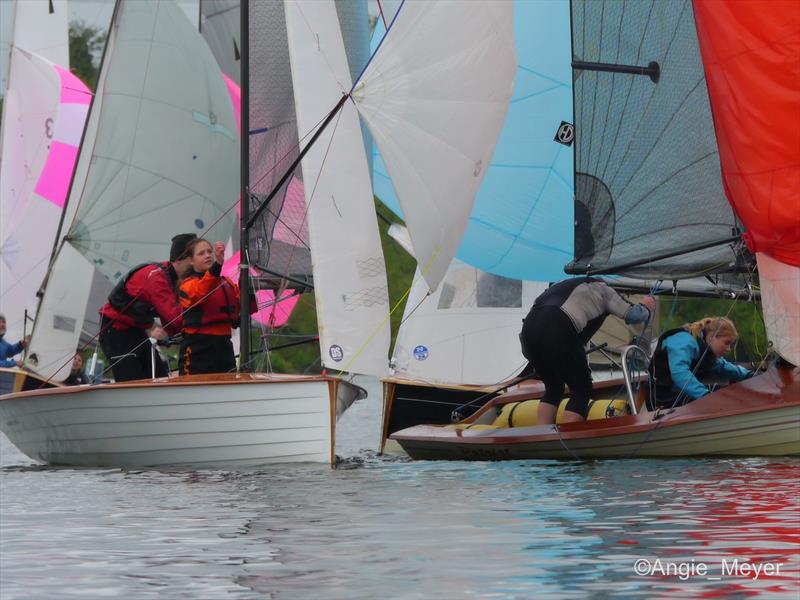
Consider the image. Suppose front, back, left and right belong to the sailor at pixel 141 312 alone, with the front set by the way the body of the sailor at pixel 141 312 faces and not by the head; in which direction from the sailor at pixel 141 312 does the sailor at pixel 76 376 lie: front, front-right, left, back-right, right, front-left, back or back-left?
left

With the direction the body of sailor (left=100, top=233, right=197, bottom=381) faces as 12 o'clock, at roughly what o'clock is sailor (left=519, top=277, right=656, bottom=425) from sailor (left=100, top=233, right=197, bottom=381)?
sailor (left=519, top=277, right=656, bottom=425) is roughly at 1 o'clock from sailor (left=100, top=233, right=197, bottom=381).

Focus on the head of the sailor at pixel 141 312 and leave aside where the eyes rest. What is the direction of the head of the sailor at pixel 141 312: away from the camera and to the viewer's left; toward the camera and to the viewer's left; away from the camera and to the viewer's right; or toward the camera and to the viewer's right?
away from the camera and to the viewer's right

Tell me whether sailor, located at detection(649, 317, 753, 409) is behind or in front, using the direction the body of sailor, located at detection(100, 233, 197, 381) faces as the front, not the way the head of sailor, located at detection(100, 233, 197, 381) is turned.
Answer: in front

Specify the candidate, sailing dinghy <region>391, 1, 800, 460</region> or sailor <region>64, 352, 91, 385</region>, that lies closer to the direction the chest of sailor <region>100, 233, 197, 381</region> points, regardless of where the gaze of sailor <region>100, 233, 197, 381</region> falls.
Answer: the sailing dinghy

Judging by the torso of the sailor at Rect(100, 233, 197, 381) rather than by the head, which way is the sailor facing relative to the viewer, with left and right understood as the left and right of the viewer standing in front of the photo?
facing to the right of the viewer

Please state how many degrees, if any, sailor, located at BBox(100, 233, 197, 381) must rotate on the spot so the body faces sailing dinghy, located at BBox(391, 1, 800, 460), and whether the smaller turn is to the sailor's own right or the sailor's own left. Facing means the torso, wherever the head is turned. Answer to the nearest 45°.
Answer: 0° — they already face it
